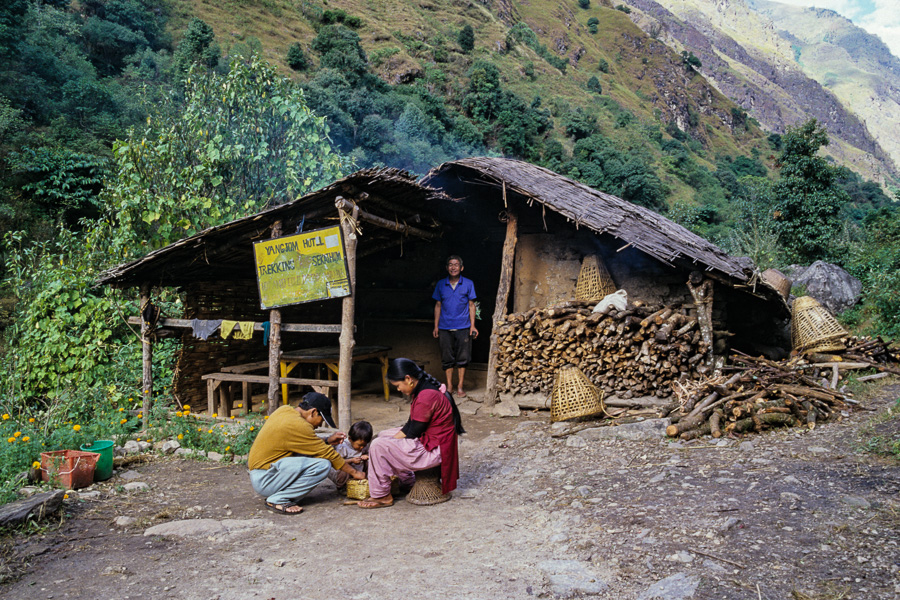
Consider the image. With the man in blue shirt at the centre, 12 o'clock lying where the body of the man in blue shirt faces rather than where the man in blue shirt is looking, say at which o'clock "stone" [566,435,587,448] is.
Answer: The stone is roughly at 11 o'clock from the man in blue shirt.

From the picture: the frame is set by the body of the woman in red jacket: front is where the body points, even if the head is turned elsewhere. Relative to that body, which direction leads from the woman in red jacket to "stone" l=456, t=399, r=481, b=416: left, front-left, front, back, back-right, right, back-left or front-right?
right

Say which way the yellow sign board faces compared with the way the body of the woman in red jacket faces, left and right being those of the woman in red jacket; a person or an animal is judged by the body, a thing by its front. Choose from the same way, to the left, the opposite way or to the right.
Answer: to the left

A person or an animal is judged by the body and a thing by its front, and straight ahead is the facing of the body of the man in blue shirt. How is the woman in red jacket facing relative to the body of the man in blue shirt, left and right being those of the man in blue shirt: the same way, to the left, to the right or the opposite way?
to the right

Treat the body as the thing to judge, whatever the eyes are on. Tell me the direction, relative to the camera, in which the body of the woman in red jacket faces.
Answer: to the viewer's left

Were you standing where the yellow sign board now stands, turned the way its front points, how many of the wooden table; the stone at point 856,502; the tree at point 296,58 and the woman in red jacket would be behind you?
2

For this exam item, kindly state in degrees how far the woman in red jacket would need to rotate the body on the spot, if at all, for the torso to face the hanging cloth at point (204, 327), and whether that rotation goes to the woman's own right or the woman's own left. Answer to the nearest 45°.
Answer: approximately 45° to the woman's own right

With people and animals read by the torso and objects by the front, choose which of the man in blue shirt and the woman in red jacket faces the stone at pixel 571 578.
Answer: the man in blue shirt

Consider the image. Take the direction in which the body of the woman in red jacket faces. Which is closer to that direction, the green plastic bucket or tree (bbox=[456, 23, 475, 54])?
the green plastic bucket

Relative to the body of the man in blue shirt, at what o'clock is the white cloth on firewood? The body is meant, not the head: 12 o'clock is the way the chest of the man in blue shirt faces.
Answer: The white cloth on firewood is roughly at 10 o'clock from the man in blue shirt.
